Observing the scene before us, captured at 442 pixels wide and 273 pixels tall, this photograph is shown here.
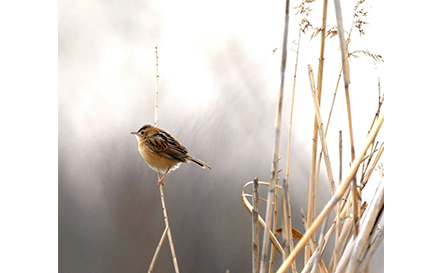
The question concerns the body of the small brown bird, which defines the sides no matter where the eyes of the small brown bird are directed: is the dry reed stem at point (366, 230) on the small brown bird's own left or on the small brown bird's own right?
on the small brown bird's own left

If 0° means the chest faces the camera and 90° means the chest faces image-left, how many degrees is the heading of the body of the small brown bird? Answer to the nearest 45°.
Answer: approximately 90°

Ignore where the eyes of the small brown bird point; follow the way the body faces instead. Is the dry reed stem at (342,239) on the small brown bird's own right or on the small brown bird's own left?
on the small brown bird's own left
